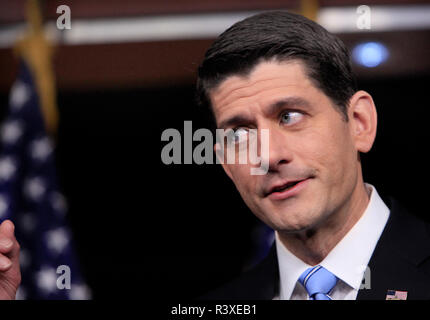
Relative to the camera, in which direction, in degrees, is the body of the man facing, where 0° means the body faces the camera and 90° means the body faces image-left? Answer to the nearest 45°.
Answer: approximately 45°

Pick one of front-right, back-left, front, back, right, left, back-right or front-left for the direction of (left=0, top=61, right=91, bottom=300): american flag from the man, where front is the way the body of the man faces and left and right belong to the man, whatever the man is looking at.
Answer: right
